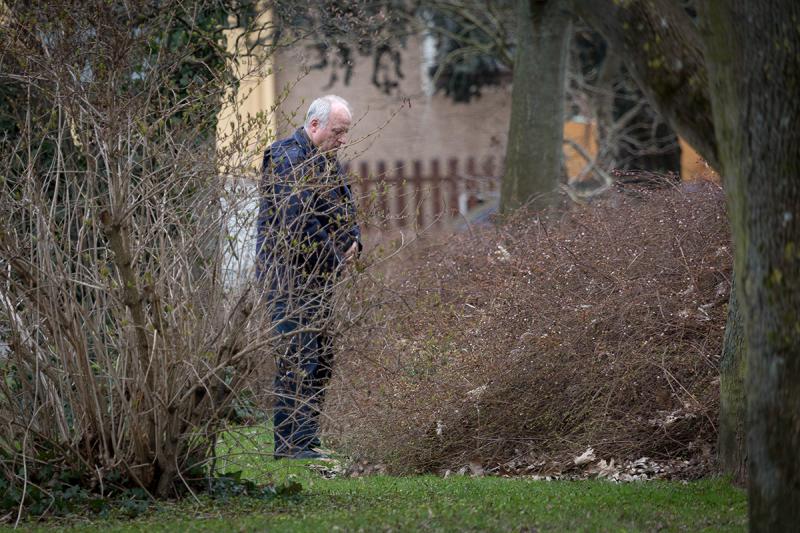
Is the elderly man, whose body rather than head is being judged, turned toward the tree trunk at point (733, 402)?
yes

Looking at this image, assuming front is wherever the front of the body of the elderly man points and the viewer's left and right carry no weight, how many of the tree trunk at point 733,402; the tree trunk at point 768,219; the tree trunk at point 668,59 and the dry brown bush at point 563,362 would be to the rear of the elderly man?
0

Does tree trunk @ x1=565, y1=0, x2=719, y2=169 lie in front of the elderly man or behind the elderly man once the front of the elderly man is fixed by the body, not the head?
in front

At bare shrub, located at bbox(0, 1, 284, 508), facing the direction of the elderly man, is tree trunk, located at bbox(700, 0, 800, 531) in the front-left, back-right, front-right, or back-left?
front-right

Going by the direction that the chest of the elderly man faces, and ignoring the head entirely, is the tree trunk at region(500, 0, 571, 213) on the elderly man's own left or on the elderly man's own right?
on the elderly man's own left

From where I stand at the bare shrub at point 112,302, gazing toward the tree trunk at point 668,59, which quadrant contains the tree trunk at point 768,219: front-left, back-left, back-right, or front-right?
front-right

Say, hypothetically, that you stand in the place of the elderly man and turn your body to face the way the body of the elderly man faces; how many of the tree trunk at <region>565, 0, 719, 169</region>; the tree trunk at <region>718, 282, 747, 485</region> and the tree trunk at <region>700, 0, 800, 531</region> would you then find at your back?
0

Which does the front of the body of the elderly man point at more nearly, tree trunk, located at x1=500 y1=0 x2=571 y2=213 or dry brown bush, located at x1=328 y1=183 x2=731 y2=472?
the dry brown bush

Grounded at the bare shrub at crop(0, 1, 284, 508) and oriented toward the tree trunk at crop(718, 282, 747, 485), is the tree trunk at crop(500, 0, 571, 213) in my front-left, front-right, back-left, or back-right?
front-left

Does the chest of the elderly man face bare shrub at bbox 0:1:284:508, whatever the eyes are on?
no

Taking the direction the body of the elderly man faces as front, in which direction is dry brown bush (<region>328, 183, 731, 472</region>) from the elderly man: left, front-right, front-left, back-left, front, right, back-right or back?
front-left

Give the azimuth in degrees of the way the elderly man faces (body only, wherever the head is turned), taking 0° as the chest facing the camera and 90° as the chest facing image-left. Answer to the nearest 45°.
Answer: approximately 270°

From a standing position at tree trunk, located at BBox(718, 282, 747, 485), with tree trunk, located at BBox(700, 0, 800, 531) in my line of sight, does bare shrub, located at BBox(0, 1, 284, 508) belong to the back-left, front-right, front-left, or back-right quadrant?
front-right
